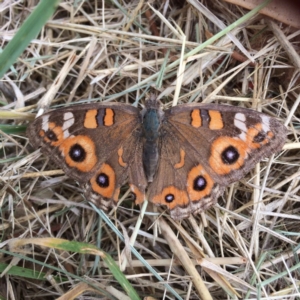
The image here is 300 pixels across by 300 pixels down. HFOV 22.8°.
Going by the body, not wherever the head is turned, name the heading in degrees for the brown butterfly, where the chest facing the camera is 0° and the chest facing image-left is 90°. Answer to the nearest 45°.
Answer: approximately 180°

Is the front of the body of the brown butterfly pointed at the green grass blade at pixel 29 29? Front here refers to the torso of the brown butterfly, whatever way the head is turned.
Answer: no
